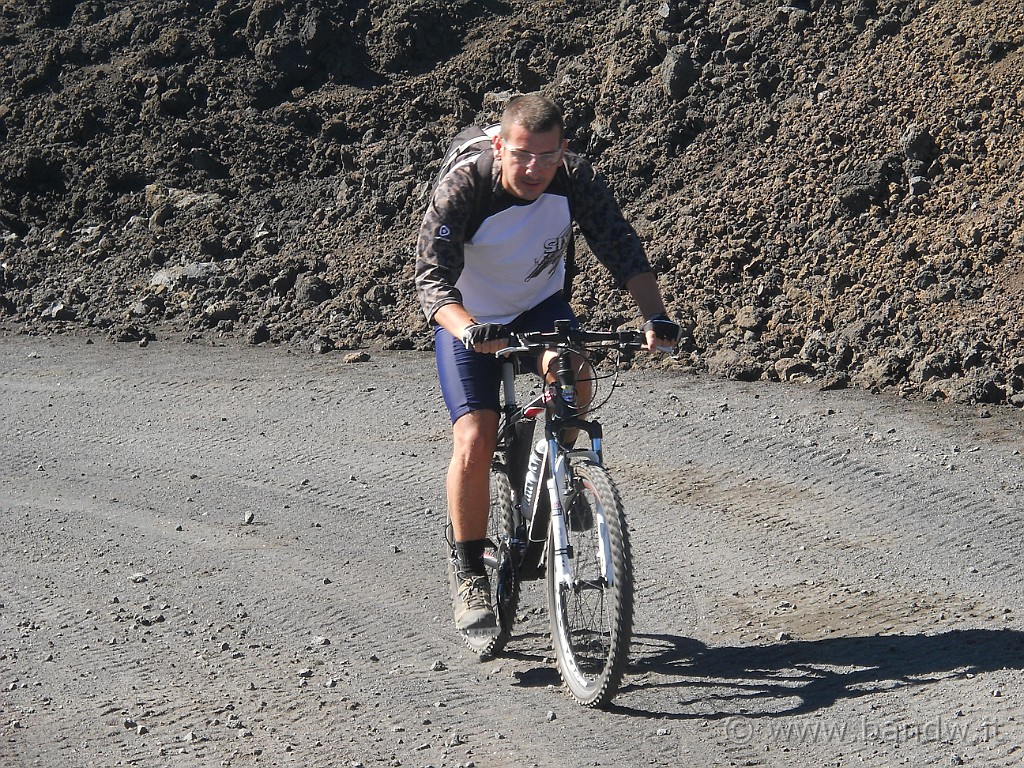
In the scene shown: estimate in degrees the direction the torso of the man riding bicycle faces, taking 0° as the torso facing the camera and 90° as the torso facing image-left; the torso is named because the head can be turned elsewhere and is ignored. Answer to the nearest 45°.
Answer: approximately 315°

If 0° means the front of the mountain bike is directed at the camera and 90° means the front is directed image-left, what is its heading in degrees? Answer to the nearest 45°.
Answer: approximately 315°
